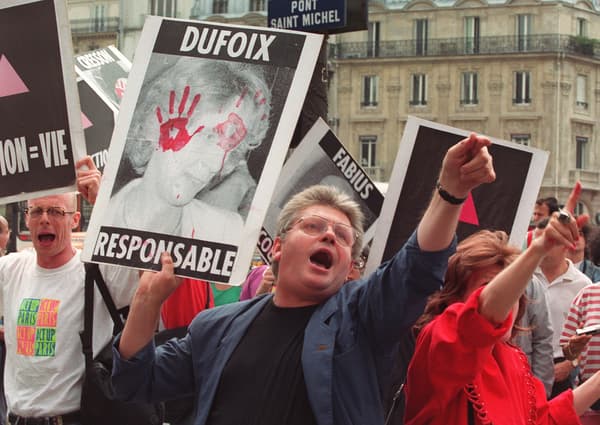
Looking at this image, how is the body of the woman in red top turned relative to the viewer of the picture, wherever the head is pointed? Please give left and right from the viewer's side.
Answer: facing the viewer and to the right of the viewer

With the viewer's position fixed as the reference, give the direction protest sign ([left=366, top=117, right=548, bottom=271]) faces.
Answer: facing the viewer

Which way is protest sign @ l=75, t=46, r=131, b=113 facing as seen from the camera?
toward the camera

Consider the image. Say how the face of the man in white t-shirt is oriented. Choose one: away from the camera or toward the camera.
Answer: toward the camera

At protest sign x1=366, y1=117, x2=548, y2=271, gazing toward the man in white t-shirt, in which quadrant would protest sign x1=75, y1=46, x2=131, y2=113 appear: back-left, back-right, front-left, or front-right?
front-right

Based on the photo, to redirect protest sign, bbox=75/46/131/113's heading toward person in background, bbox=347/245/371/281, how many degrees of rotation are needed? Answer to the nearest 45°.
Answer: approximately 45° to its left

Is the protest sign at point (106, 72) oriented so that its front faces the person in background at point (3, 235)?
no

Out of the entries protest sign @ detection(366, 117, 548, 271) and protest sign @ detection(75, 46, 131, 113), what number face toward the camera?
2

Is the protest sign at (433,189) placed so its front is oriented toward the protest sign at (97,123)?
no

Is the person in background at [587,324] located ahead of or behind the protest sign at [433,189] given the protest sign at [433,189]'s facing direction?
behind
